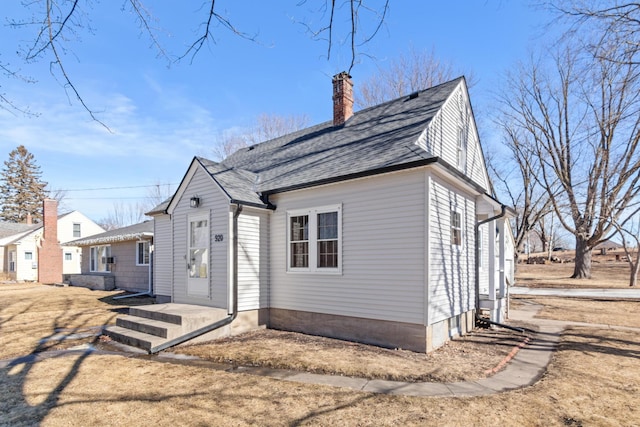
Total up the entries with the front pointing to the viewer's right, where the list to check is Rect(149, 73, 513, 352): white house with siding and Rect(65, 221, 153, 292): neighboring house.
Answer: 0

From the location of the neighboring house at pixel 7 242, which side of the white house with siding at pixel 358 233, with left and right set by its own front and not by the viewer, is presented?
right

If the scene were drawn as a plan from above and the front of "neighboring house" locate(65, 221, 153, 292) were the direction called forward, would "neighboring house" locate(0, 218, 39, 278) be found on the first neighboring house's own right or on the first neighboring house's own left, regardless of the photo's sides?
on the first neighboring house's own right

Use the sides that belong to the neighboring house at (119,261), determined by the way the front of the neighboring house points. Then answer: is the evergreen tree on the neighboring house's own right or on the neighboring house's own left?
on the neighboring house's own right

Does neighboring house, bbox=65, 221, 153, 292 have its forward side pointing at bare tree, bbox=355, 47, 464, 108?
no

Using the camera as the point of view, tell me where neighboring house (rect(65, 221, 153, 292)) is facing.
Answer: facing the viewer and to the left of the viewer

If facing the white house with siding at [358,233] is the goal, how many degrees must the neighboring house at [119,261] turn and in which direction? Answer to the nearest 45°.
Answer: approximately 45° to its left

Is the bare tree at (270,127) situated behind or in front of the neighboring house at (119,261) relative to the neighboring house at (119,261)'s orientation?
behind

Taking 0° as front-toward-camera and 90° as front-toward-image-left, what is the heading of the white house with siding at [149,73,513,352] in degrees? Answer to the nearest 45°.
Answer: approximately 45°
